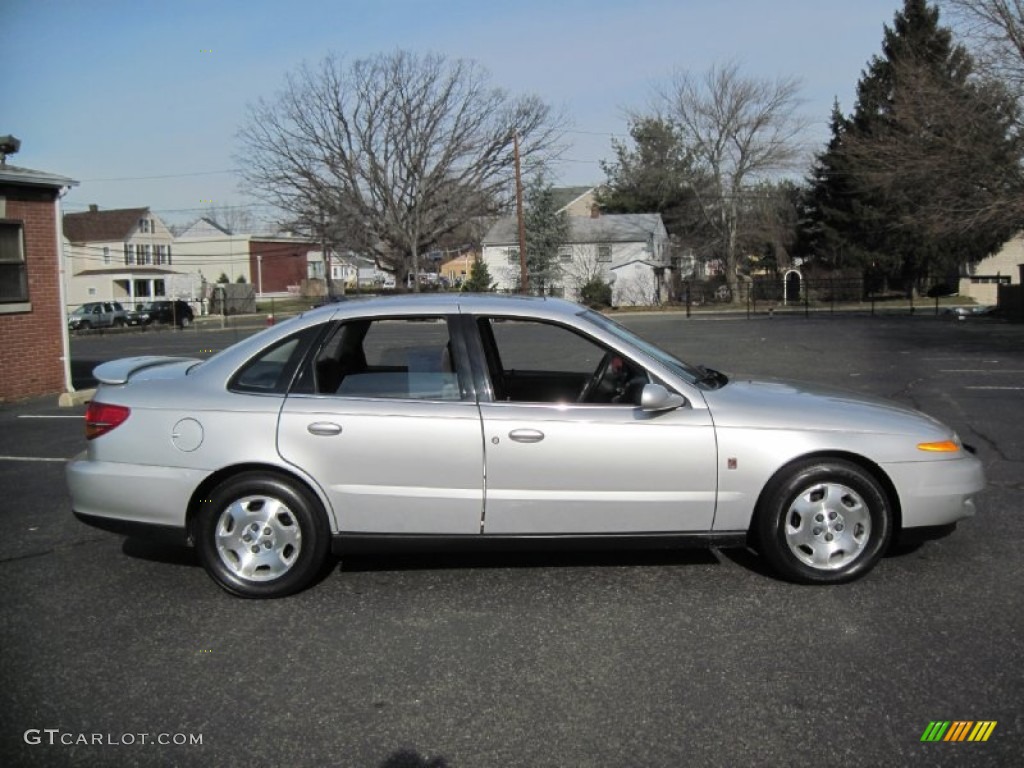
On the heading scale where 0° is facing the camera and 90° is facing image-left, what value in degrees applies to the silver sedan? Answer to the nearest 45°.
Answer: approximately 270°

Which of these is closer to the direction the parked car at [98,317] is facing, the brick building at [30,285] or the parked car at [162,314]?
the brick building

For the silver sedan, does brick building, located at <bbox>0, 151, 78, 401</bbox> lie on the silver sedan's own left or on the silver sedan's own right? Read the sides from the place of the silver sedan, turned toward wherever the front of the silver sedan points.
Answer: on the silver sedan's own left

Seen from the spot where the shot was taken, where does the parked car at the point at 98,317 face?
facing the viewer and to the left of the viewer

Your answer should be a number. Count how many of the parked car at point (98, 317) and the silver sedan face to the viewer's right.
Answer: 1

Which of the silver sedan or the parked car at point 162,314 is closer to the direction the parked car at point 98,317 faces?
the silver sedan

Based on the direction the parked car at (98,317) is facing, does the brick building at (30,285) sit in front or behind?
in front

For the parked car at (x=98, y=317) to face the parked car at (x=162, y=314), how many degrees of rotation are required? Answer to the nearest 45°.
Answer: approximately 135° to its left

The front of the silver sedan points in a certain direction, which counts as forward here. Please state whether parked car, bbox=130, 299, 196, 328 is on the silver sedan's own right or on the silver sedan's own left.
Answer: on the silver sedan's own left

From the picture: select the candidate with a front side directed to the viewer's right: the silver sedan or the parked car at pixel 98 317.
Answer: the silver sedan
